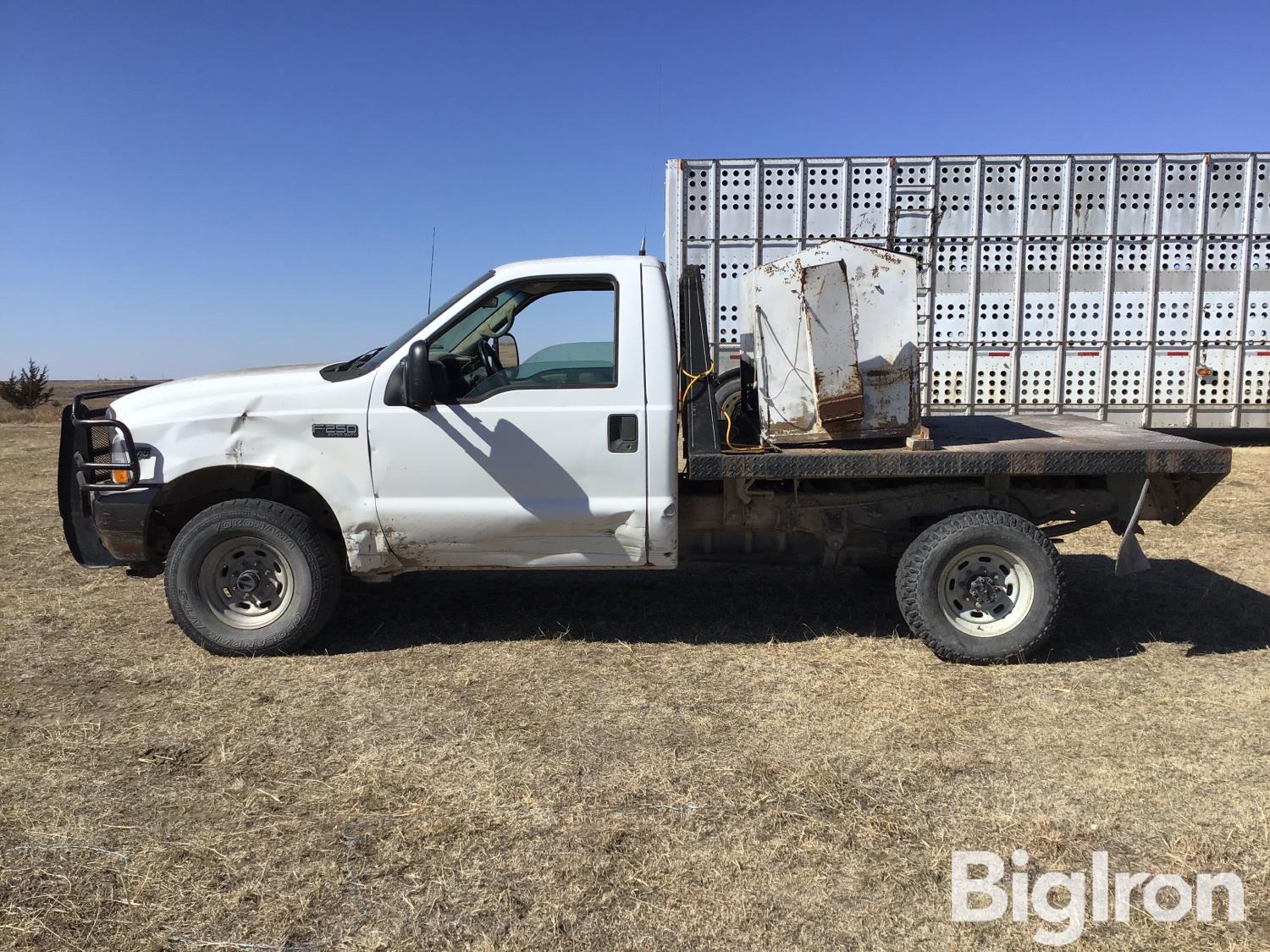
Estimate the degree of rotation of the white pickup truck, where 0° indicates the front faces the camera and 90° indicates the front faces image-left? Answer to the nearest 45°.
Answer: approximately 90°

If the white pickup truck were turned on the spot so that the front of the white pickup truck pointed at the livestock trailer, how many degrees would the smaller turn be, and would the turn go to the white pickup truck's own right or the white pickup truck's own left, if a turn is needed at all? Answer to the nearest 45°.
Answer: approximately 135° to the white pickup truck's own right
